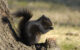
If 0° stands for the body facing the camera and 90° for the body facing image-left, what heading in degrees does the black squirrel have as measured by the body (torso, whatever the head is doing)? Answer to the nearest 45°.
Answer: approximately 270°
